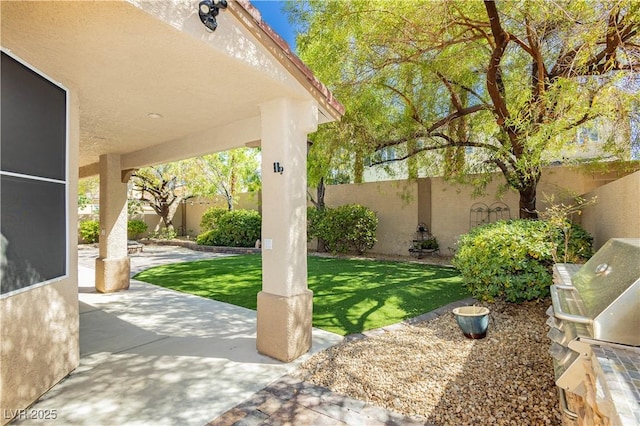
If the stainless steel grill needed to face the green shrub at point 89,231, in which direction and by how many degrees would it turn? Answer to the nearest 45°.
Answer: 0° — it already faces it

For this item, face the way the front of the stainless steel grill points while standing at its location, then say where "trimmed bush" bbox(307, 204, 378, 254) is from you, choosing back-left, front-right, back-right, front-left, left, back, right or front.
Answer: front-right

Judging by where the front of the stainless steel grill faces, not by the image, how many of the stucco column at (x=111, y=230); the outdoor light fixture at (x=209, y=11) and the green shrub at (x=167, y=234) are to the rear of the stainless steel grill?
0

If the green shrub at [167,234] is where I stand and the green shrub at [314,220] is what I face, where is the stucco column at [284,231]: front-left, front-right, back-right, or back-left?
front-right

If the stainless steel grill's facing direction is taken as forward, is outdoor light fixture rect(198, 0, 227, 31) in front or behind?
in front

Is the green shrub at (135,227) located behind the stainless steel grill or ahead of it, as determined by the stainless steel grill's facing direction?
ahead

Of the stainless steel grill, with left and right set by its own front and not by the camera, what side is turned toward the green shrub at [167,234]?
front

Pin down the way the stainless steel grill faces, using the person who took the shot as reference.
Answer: facing to the left of the viewer

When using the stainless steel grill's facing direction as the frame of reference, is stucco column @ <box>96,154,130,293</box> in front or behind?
in front

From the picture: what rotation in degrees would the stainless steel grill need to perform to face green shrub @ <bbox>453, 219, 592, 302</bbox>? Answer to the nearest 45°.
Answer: approximately 90° to its right

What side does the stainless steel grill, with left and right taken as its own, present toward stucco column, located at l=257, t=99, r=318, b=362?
front

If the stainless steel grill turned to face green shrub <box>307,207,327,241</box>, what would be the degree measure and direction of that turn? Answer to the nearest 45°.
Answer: approximately 45° to its right

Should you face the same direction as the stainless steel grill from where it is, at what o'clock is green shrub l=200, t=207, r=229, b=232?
The green shrub is roughly at 1 o'clock from the stainless steel grill.
